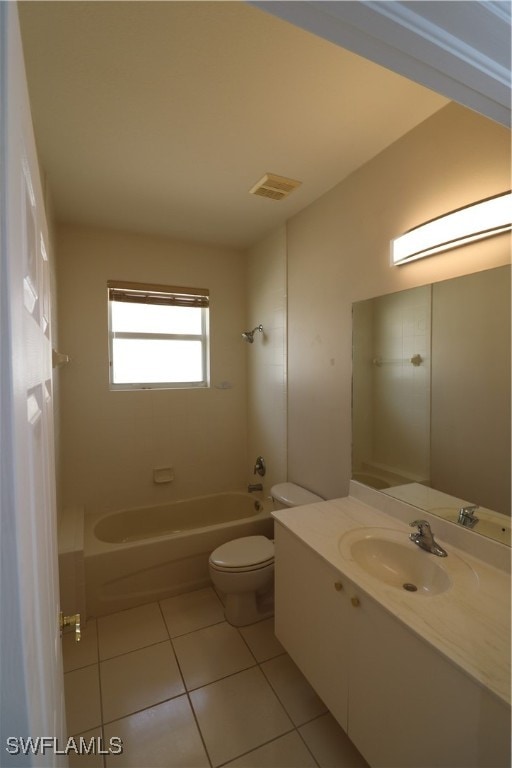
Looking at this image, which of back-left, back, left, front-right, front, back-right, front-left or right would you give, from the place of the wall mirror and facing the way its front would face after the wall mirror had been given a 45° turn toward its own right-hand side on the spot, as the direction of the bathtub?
front

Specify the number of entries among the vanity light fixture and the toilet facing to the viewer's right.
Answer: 0

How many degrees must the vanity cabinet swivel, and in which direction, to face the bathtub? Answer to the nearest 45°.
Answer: approximately 90° to its right

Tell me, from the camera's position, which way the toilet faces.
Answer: facing the viewer and to the left of the viewer

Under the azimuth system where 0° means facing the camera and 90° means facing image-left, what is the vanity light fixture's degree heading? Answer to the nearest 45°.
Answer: approximately 45°

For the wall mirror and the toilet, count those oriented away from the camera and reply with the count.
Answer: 0

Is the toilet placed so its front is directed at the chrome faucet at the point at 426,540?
no

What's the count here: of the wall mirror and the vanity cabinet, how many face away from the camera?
0

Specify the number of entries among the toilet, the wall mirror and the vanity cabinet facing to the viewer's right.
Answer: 0

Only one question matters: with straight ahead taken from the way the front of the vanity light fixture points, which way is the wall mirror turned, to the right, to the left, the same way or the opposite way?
the same way

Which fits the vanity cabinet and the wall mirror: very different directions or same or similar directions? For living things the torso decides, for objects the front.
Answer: same or similar directions

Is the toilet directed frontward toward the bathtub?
no

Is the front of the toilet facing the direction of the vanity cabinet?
no
